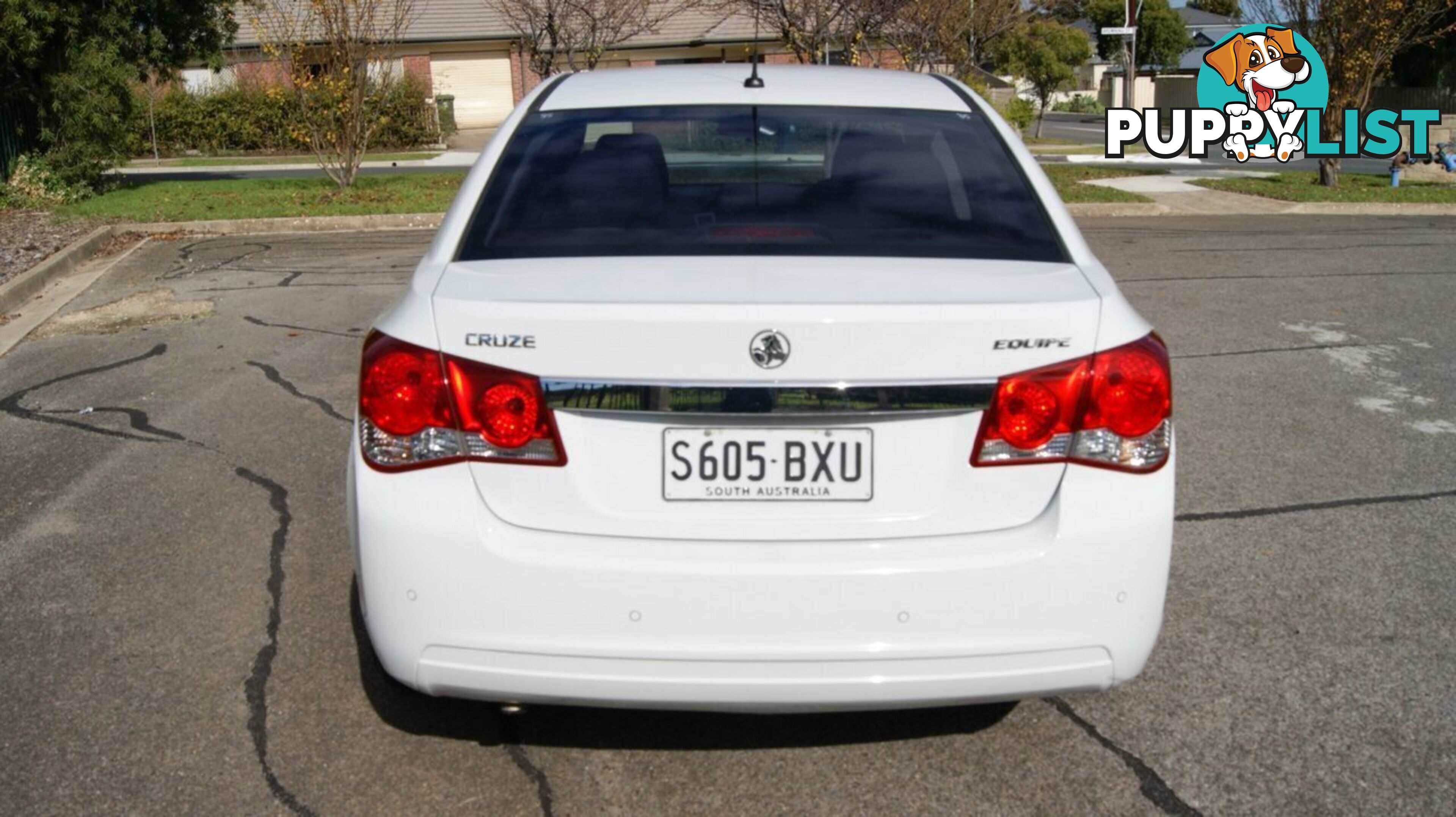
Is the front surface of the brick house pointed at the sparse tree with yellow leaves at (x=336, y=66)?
yes

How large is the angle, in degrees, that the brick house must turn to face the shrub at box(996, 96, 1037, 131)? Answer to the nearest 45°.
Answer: approximately 45° to its left

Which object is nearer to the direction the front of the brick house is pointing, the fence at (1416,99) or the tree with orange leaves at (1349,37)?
the tree with orange leaves

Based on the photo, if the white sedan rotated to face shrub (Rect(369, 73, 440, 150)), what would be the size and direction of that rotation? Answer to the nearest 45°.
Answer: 0° — it already faces it

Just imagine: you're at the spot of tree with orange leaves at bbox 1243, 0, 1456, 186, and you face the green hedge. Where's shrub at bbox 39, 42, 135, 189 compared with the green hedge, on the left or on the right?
left

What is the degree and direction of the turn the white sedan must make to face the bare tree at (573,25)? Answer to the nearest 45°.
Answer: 0° — it already faces it

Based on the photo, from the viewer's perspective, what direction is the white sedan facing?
away from the camera

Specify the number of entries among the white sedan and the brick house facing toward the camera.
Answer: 1

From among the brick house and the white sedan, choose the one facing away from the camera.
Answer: the white sedan

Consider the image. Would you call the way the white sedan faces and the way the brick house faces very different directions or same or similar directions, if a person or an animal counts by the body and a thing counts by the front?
very different directions

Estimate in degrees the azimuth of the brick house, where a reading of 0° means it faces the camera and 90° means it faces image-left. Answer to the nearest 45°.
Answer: approximately 0°

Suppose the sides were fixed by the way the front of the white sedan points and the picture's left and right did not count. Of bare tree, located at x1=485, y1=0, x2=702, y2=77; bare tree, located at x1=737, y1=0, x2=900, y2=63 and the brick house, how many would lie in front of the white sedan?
3
